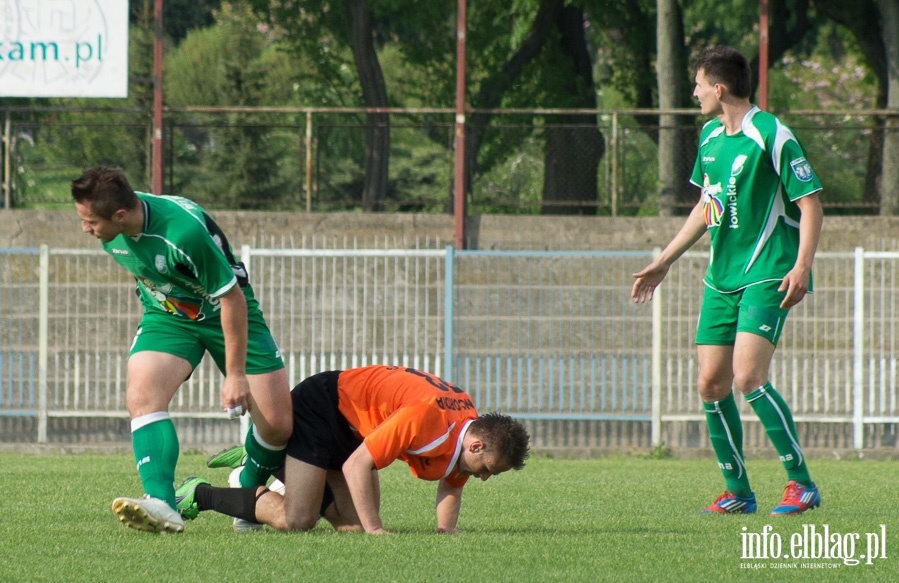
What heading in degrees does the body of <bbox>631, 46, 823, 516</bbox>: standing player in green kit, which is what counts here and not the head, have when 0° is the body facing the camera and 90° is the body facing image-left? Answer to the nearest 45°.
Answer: approximately 45°

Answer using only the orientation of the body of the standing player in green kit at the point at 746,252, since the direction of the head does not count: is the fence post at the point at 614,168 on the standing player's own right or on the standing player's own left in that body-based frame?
on the standing player's own right

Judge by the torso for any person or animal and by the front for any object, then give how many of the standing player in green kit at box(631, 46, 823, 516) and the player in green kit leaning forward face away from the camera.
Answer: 0

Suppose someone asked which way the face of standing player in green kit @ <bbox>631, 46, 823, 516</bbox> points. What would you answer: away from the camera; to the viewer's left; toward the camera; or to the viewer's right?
to the viewer's left

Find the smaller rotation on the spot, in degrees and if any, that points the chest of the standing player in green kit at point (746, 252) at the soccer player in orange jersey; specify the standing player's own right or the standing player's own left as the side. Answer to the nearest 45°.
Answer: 0° — they already face them

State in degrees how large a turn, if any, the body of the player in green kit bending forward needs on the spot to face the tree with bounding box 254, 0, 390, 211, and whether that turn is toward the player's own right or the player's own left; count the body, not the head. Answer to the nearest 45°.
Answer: approximately 135° to the player's own right

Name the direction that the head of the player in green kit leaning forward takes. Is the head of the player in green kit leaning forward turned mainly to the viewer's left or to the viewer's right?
to the viewer's left

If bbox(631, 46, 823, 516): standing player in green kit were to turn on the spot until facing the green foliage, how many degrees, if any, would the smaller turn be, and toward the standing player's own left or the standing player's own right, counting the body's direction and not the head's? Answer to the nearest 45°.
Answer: approximately 90° to the standing player's own right

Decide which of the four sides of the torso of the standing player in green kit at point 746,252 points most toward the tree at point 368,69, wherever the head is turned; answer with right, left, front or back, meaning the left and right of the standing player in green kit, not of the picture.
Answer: right

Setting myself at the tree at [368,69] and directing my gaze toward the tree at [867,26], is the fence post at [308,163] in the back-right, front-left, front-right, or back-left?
back-right
